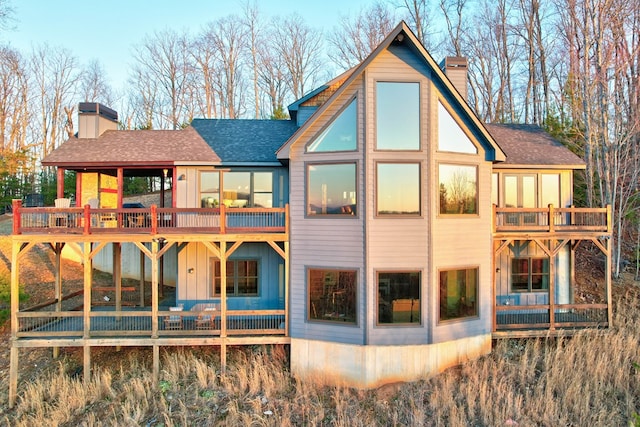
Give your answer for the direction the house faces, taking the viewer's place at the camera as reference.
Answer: facing the viewer

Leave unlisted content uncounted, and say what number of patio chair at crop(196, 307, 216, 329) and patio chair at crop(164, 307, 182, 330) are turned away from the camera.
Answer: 0

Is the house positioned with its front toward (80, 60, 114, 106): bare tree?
no

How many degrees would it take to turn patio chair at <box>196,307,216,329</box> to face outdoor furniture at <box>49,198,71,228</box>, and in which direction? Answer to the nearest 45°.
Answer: approximately 45° to its right

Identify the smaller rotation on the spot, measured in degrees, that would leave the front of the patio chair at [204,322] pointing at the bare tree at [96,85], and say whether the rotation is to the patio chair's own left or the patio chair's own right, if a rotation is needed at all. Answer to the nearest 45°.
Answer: approximately 135° to the patio chair's own right

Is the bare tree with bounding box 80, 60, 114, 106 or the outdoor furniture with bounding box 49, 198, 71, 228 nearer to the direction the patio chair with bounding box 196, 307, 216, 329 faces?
the outdoor furniture

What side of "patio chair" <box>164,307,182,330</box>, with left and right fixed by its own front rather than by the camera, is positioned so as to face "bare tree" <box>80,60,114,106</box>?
back

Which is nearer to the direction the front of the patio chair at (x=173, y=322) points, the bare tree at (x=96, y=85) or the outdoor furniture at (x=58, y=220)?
the outdoor furniture
